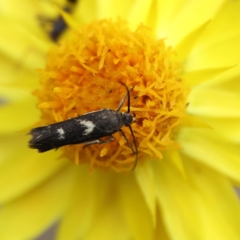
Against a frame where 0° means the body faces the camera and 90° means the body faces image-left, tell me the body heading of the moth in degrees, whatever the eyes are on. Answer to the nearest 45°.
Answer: approximately 270°
